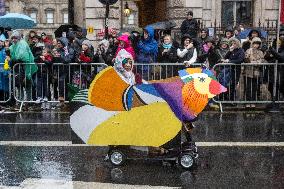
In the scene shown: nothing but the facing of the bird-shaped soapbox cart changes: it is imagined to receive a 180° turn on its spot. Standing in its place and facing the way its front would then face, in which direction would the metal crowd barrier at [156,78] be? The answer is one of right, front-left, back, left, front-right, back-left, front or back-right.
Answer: right

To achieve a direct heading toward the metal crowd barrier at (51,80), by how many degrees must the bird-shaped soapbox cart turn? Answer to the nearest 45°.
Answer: approximately 90° to its left

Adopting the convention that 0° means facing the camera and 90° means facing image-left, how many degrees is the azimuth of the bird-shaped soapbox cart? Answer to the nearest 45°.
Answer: approximately 270°

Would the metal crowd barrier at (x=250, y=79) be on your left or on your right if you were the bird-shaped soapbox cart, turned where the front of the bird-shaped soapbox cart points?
on your left

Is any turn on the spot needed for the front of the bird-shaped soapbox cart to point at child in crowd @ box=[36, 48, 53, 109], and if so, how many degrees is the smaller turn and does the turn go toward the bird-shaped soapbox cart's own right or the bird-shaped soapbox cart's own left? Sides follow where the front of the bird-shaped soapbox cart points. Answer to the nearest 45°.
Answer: approximately 135° to the bird-shaped soapbox cart's own left

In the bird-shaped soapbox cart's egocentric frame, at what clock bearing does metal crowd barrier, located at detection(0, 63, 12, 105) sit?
The metal crowd barrier is roughly at 8 o'clock from the bird-shaped soapbox cart.
